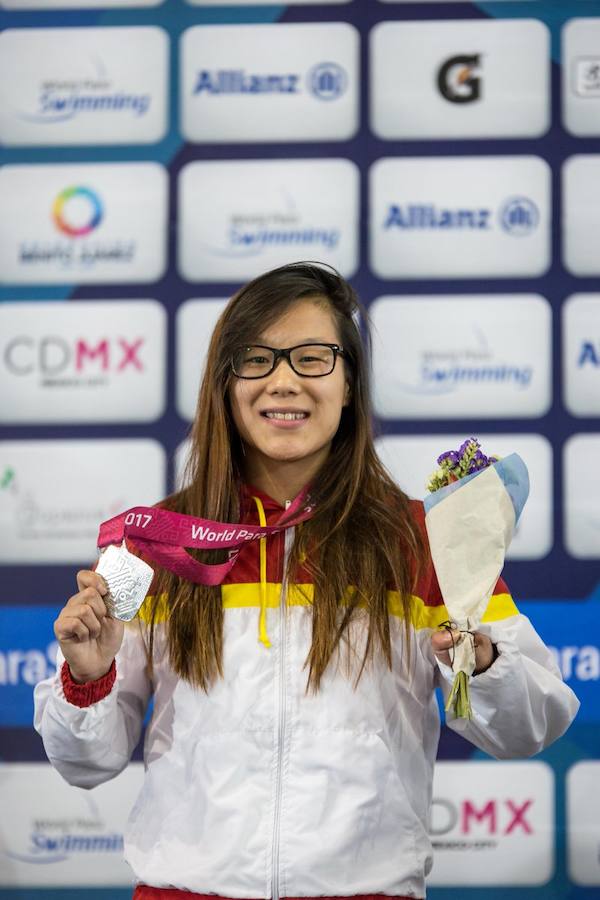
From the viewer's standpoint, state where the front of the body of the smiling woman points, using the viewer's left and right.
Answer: facing the viewer

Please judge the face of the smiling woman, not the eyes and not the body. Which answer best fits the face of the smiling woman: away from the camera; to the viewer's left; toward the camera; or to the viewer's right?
toward the camera
